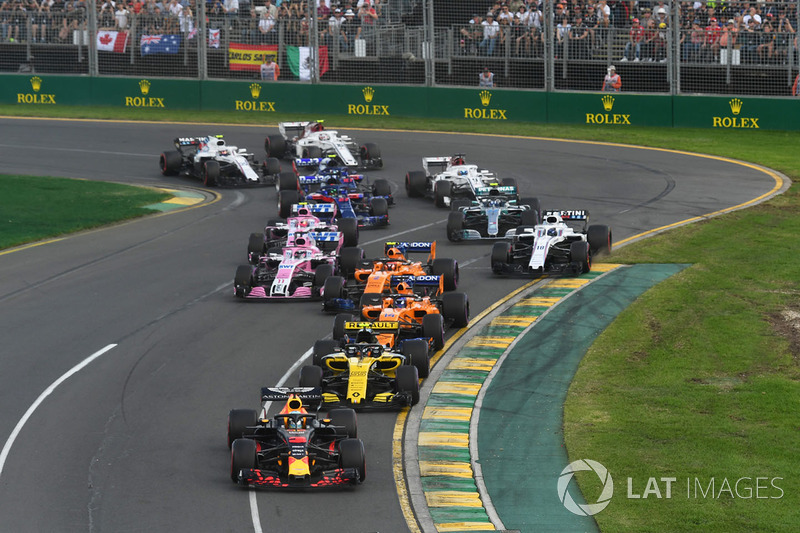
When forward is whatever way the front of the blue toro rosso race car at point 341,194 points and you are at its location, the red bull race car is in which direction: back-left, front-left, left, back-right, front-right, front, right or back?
front-right

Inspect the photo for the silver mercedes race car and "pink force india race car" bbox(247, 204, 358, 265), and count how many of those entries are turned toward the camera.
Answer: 2

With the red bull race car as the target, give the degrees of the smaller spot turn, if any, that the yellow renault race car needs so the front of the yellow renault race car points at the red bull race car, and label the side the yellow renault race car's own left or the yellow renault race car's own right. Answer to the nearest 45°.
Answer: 0° — it already faces it

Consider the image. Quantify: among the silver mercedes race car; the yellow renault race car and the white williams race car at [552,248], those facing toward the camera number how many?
3

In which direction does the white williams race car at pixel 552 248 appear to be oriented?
toward the camera

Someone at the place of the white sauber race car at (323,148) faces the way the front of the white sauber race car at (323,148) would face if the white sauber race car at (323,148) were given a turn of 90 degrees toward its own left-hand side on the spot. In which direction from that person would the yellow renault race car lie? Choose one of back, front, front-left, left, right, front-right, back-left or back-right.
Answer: back-right

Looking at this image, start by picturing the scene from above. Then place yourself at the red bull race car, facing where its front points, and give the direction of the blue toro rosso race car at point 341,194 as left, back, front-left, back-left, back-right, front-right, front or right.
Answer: back

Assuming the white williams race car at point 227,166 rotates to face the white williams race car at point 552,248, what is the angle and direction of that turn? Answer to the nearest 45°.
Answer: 0° — it already faces it

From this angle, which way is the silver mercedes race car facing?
toward the camera

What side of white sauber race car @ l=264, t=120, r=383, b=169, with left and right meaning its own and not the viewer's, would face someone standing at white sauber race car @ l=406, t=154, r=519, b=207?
front

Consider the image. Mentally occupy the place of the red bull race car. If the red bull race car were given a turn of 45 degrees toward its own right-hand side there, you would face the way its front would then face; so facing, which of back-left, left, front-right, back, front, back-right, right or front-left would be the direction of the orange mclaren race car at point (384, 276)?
back-right

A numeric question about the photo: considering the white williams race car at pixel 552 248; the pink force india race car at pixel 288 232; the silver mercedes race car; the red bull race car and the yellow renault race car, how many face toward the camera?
5

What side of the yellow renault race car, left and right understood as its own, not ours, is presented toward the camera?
front

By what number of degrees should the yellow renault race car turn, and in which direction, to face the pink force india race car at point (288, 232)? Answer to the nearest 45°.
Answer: approximately 180°

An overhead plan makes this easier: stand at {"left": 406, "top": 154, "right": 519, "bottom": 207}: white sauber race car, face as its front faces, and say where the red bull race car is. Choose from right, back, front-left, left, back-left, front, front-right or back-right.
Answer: front-right

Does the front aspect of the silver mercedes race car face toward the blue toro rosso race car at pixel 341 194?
no
